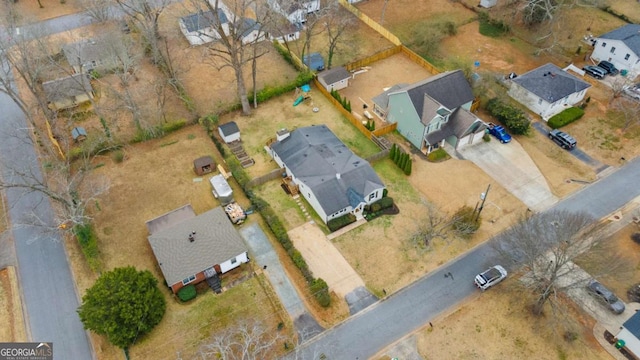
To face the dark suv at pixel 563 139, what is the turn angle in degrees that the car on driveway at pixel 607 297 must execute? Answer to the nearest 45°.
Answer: approximately 135° to its left

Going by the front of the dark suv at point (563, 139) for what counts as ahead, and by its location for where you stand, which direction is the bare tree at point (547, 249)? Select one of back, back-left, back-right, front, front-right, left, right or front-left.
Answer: back-left

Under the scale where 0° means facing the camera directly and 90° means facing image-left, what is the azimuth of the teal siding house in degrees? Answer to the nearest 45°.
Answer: approximately 315°

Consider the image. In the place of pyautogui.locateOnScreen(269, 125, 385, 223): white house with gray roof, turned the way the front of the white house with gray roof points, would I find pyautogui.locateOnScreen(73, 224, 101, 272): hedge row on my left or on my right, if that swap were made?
on my right
